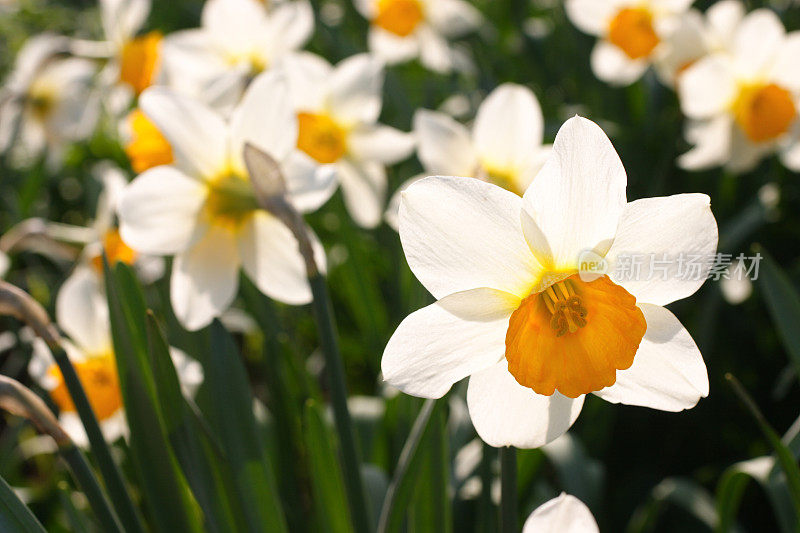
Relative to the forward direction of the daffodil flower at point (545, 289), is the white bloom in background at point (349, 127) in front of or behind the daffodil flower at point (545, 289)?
behind

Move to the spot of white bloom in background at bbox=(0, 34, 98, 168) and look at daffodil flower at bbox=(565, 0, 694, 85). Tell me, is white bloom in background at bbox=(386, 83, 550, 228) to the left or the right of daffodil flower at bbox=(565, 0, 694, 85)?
right

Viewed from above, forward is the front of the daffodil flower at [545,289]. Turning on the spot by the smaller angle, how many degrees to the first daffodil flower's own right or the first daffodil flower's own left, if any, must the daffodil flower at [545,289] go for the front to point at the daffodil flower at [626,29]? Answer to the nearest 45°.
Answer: approximately 180°

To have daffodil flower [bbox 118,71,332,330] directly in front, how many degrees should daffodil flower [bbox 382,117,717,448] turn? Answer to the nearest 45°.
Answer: approximately 135° to its right

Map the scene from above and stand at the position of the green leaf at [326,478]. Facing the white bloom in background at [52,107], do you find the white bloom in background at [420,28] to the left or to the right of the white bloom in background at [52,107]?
right

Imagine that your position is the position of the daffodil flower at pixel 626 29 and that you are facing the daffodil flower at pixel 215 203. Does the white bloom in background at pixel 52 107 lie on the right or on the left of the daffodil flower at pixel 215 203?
right

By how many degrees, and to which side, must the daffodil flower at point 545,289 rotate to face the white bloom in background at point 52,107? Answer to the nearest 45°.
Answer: approximately 135° to its right

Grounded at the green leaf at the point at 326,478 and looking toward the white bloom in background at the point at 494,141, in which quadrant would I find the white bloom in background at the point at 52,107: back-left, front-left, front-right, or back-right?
front-left

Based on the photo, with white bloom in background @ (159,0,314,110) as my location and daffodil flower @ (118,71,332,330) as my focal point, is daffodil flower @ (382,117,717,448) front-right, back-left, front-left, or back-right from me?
front-left

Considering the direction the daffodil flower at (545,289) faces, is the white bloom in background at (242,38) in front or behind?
behind

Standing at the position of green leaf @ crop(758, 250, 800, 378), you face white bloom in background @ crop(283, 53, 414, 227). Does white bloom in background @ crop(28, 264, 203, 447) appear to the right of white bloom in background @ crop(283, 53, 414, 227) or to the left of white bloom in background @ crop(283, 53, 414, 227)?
left

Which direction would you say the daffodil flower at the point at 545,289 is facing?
toward the camera

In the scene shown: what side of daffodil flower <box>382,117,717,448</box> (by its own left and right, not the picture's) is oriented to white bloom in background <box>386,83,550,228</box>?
back

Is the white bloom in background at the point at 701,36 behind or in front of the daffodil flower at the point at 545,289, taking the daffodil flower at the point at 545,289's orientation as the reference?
behind
